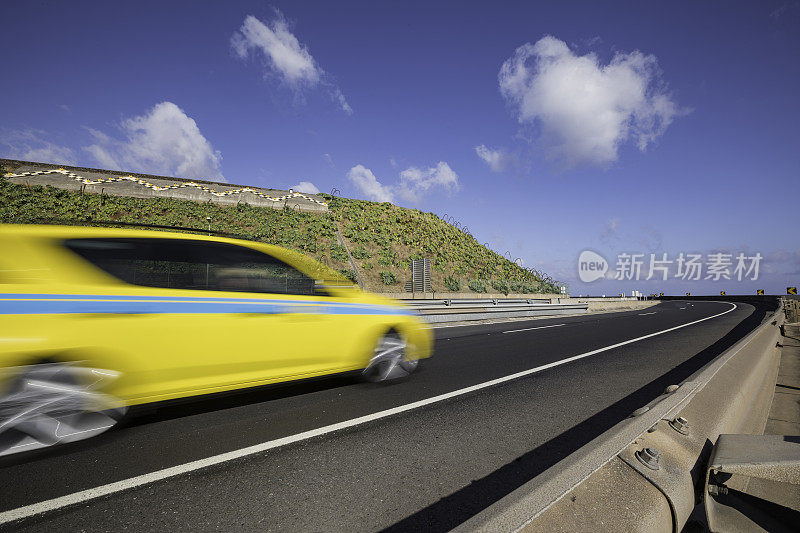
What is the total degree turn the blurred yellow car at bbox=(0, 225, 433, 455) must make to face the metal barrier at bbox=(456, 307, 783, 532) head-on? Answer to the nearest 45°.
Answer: approximately 90° to its right

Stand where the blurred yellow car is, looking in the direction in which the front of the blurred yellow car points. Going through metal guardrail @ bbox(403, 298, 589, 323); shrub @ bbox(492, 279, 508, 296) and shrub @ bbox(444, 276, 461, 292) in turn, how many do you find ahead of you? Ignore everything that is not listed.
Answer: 3

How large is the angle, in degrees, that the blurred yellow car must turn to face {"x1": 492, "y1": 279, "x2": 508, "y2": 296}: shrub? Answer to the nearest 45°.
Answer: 0° — it already faces it

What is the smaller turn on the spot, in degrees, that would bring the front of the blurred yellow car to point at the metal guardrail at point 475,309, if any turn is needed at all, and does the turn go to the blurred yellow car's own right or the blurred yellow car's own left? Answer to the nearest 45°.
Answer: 0° — it already faces it

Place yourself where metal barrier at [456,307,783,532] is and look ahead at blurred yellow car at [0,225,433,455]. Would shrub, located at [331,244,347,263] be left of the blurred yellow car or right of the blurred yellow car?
right

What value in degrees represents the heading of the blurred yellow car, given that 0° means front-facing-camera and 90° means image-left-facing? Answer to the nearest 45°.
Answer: approximately 225°

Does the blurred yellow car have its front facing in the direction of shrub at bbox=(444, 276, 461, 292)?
yes

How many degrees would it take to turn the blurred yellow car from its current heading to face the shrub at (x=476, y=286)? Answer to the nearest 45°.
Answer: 0° — it already faces it

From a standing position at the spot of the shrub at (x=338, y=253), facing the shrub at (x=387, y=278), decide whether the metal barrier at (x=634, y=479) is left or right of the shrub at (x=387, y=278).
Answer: right
